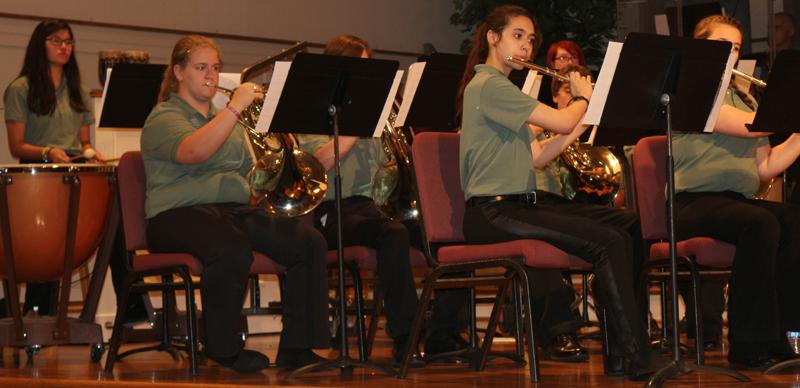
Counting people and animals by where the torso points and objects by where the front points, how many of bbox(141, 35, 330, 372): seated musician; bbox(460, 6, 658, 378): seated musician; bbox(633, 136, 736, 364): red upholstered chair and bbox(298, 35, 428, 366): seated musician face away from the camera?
0

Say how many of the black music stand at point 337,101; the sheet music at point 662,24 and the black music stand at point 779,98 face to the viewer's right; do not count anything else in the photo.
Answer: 0

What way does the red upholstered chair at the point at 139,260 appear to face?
to the viewer's right

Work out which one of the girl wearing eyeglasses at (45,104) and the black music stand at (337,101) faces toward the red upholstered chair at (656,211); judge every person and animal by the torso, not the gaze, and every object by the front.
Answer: the girl wearing eyeglasses

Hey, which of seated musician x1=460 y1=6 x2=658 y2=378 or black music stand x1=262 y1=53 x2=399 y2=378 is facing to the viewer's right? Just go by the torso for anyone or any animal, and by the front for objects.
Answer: the seated musician

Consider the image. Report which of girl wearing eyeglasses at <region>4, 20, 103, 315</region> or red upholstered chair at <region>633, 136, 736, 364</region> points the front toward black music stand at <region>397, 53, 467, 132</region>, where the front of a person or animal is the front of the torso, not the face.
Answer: the girl wearing eyeglasses

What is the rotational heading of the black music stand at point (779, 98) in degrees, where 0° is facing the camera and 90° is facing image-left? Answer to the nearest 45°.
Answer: approximately 135°

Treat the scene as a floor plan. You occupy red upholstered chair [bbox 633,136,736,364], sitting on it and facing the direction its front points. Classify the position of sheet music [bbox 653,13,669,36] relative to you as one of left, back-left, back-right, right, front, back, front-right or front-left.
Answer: back-left

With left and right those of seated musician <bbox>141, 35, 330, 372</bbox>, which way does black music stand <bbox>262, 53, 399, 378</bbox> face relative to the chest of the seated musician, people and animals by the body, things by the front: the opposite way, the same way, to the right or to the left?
the opposite way
